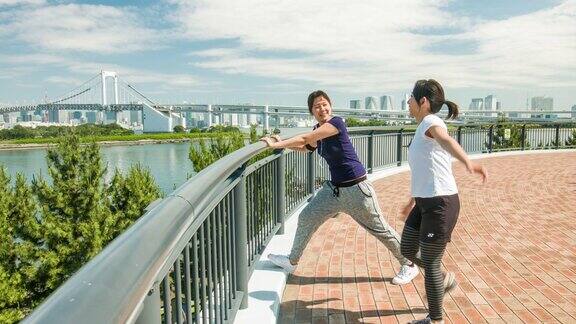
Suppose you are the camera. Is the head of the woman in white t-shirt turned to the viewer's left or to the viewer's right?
to the viewer's left

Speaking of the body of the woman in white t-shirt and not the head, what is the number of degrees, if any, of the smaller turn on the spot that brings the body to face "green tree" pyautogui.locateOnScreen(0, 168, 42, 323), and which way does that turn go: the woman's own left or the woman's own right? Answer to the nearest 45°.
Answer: approximately 45° to the woman's own right

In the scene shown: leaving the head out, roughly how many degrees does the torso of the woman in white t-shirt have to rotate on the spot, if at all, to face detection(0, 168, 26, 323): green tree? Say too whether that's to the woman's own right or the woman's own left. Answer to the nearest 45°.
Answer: approximately 45° to the woman's own right

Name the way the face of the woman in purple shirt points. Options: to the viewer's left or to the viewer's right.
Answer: to the viewer's right

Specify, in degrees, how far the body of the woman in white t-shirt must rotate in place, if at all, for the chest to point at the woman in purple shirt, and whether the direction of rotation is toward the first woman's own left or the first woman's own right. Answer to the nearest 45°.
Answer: approximately 45° to the first woman's own right

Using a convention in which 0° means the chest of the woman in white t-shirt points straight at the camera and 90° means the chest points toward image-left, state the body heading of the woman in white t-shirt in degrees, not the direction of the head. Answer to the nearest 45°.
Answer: approximately 90°

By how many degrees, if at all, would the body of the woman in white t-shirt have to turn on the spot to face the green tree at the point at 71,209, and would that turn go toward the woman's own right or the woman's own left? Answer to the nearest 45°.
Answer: approximately 45° to the woman's own right
